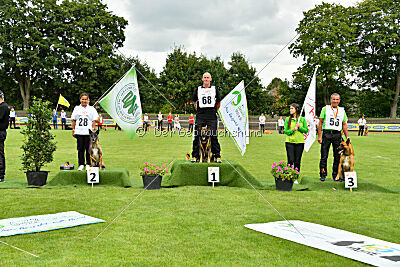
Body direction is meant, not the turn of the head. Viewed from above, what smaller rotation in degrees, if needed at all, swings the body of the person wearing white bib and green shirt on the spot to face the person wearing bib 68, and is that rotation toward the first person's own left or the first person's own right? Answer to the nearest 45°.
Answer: approximately 90° to the first person's own right

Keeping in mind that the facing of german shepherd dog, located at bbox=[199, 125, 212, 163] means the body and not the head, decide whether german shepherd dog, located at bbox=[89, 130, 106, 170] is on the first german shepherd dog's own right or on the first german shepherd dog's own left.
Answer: on the first german shepherd dog's own right

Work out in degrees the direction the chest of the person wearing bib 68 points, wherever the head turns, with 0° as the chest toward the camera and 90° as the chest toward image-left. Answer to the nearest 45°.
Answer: approximately 0°

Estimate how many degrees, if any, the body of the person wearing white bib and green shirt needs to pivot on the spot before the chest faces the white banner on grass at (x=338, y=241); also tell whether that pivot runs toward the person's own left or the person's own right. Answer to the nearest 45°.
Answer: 0° — they already face it

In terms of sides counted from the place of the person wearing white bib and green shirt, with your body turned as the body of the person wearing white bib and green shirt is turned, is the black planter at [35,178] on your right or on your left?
on your right

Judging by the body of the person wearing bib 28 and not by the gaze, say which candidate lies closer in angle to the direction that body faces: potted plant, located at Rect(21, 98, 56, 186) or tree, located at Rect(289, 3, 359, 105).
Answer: the potted plant

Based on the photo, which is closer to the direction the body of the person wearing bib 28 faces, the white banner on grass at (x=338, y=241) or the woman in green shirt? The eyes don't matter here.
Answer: the white banner on grass

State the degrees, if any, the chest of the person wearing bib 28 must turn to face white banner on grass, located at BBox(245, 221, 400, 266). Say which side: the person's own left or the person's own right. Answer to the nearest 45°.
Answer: approximately 45° to the person's own left
